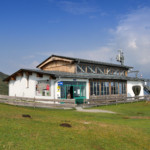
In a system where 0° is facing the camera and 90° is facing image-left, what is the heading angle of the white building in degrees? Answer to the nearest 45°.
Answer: approximately 315°
